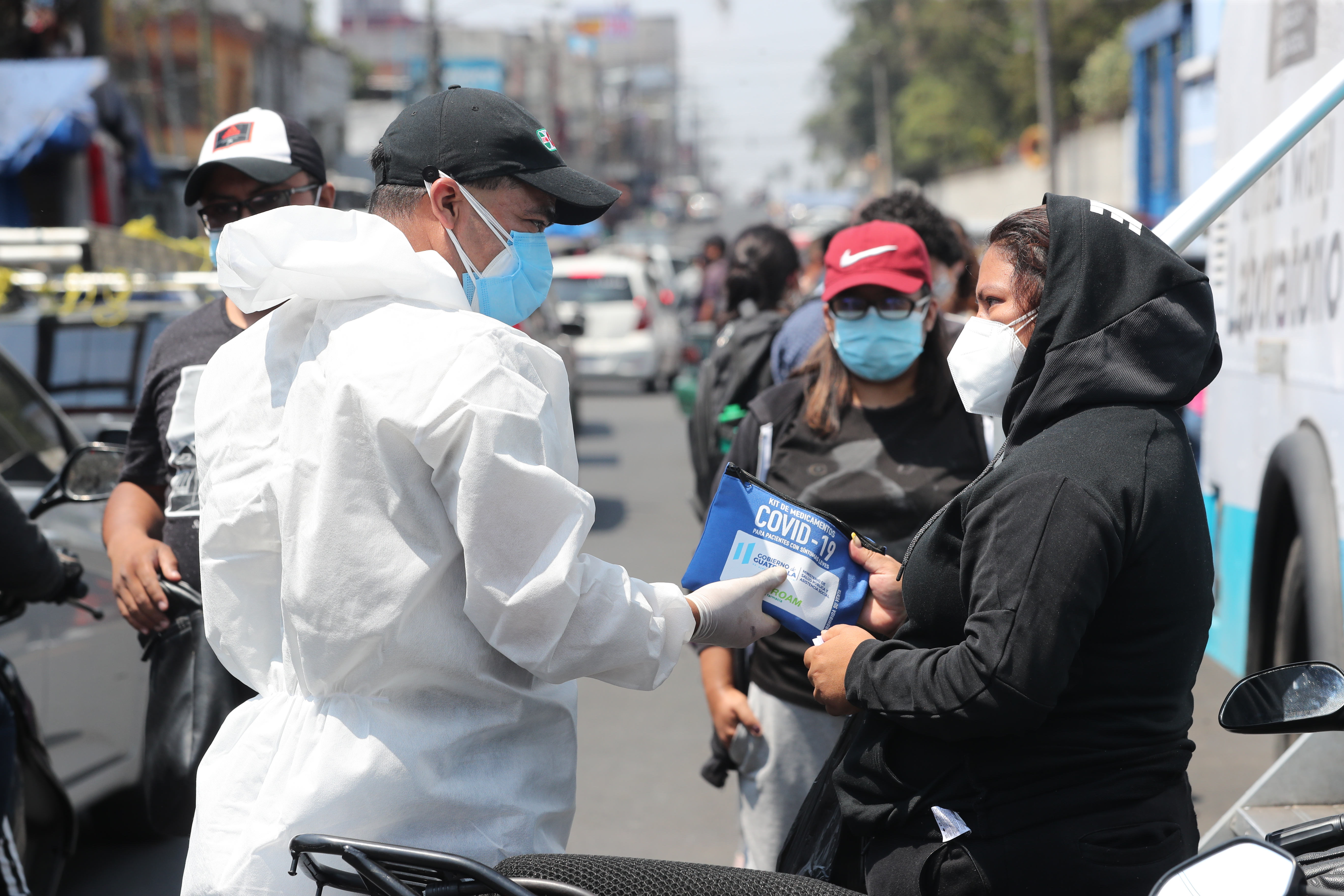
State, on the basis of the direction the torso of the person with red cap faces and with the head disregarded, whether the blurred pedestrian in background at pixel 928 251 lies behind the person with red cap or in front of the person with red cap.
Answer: behind

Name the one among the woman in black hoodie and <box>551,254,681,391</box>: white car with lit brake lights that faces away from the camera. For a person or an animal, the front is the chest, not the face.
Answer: the white car with lit brake lights

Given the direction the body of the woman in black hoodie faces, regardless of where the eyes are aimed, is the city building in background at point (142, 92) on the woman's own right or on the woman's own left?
on the woman's own right

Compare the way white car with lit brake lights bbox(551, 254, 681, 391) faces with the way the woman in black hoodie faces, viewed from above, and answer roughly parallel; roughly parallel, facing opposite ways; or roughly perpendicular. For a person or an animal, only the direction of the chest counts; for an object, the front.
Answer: roughly perpendicular

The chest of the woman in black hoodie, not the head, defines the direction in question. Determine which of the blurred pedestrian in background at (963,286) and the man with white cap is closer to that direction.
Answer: the man with white cap

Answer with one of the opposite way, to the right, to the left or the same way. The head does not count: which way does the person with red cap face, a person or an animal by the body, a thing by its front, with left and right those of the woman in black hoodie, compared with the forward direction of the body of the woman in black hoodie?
to the left

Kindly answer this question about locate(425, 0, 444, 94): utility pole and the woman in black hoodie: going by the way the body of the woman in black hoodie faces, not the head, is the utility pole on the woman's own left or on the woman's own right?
on the woman's own right

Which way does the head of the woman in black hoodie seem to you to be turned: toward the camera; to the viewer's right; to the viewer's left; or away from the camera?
to the viewer's left

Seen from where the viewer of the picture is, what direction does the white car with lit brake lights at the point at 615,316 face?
facing away from the viewer

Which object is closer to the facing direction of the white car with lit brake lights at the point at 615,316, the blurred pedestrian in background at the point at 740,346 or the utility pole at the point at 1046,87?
the utility pole

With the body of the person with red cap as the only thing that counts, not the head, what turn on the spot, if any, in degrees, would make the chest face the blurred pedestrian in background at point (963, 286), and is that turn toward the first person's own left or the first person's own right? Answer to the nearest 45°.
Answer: approximately 180°

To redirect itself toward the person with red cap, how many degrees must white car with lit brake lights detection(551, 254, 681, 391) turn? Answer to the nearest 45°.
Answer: approximately 180°

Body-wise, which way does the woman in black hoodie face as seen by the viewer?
to the viewer's left
